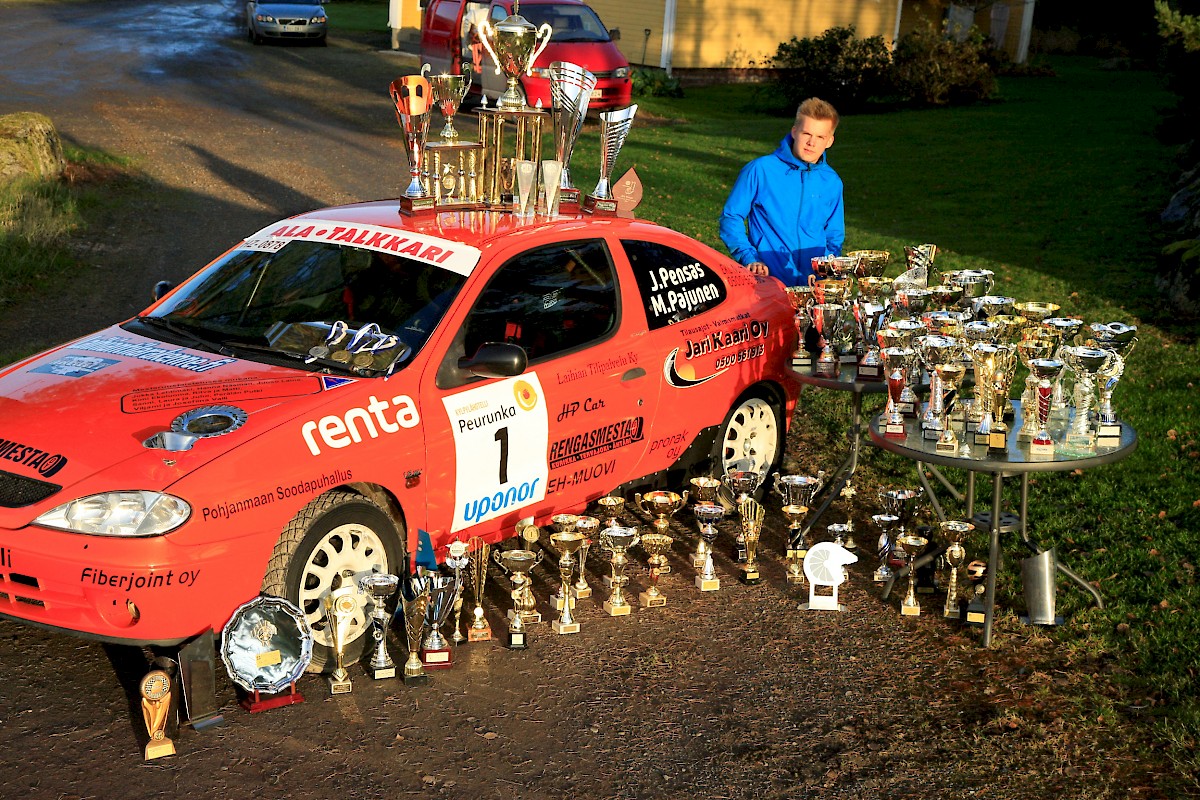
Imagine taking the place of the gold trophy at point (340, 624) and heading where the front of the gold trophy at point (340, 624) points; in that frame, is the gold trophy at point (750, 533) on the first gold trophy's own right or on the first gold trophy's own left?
on the first gold trophy's own left

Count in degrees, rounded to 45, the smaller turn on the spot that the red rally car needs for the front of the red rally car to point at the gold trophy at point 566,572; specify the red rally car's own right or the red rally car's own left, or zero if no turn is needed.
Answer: approximately 135° to the red rally car's own left

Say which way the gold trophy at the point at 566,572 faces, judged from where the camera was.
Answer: facing the viewer

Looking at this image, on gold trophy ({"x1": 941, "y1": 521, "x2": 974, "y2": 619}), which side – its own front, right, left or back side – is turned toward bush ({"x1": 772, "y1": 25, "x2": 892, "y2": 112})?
back

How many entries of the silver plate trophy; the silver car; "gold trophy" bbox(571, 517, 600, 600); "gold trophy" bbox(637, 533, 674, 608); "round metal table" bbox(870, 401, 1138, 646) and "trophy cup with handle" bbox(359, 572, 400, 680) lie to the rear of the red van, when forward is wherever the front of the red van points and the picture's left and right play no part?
1

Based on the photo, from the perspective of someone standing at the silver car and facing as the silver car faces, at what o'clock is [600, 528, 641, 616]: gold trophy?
The gold trophy is roughly at 12 o'clock from the silver car.

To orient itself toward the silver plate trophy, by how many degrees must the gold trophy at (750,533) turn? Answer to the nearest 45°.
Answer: approximately 45° to its right

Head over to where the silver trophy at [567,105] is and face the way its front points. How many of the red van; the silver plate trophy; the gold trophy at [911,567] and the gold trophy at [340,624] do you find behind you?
1

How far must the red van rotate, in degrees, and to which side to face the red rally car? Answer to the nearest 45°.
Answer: approximately 45° to its right

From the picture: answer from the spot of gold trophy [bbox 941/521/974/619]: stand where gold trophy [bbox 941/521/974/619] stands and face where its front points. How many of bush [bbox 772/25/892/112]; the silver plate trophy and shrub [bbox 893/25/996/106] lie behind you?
2

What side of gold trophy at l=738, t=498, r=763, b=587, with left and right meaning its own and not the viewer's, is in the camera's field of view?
front

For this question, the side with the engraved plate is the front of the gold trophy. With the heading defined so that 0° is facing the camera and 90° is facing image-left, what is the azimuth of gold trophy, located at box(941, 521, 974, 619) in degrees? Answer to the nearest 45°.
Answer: approximately 0°

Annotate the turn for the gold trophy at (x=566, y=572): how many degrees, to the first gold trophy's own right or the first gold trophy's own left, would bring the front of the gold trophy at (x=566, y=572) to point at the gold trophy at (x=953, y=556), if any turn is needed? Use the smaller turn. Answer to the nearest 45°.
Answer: approximately 90° to the first gold trophy's own left
